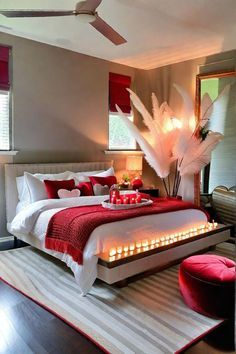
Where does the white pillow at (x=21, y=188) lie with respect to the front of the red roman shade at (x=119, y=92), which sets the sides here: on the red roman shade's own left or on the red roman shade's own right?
on the red roman shade's own right

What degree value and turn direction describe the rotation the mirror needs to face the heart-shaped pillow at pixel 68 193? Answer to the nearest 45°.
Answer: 0° — it already faces it

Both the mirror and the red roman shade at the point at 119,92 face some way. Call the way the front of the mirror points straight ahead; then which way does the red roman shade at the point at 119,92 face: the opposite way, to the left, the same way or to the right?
to the left

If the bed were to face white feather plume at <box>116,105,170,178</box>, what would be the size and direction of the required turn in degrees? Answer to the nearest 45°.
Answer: approximately 135° to its left

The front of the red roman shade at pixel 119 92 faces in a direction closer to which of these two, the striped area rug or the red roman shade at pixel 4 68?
the striped area rug

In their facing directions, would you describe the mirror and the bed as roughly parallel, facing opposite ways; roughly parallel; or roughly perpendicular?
roughly perpendicular

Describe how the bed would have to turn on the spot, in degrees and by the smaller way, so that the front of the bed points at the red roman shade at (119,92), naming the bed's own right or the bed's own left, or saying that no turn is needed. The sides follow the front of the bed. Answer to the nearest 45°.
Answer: approximately 135° to the bed's own left

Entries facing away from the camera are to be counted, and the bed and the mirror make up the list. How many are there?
0

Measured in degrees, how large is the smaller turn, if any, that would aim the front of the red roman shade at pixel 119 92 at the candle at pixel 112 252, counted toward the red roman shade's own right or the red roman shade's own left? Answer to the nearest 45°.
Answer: approximately 45° to the red roman shade's own right

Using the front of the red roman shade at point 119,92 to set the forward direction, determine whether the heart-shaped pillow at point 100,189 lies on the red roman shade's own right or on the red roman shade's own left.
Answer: on the red roman shade's own right

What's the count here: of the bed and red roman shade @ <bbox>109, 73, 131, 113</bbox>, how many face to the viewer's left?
0
